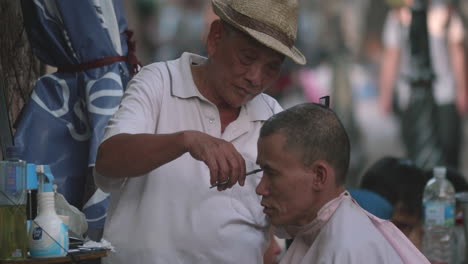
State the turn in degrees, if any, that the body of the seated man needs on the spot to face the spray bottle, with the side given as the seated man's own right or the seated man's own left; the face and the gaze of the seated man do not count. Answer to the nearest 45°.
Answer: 0° — they already face it

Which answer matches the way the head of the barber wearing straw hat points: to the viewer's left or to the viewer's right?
to the viewer's right

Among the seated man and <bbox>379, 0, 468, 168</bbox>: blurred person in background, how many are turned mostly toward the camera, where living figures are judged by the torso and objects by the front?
1

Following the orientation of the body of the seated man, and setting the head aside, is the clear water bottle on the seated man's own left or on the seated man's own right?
on the seated man's own right

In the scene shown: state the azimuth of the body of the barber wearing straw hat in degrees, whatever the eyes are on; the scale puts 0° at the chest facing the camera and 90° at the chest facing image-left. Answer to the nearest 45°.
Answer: approximately 315°

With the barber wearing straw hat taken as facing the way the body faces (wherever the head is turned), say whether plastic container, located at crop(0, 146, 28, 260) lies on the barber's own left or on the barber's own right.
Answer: on the barber's own right

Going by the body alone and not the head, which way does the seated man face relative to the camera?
to the viewer's left

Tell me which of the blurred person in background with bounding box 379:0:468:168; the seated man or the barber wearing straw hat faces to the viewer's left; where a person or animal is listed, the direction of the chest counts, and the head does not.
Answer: the seated man
